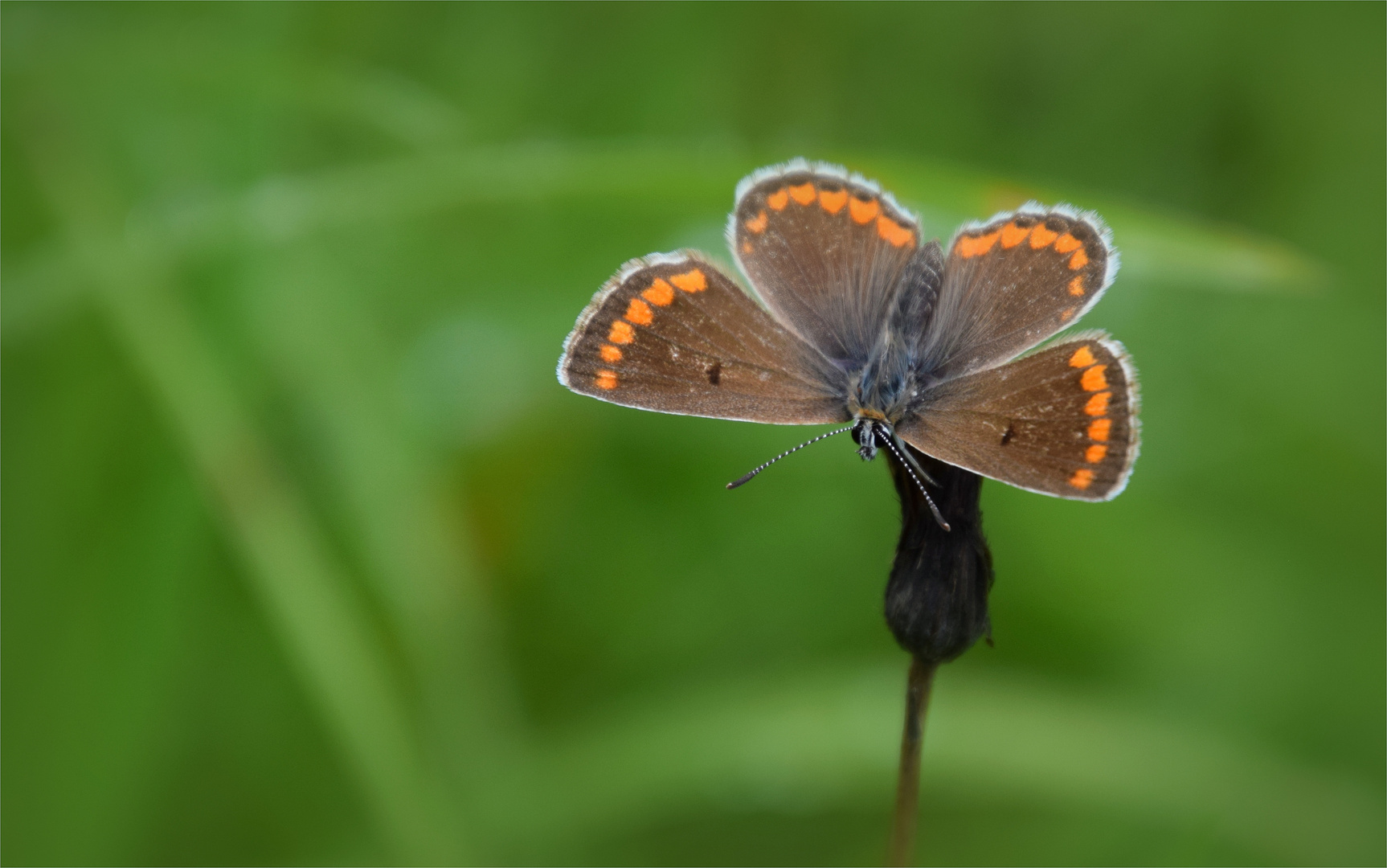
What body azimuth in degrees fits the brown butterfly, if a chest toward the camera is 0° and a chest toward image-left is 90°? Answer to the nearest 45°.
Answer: approximately 0°

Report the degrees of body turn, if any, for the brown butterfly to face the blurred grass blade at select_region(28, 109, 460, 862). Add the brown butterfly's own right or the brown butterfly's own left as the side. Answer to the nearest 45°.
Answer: approximately 90° to the brown butterfly's own right
